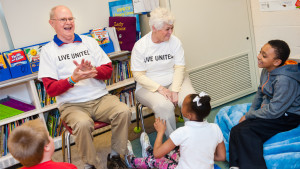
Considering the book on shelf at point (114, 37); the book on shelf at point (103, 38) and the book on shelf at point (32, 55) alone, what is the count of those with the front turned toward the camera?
3

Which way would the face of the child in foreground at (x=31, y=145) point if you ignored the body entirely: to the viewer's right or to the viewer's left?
to the viewer's right

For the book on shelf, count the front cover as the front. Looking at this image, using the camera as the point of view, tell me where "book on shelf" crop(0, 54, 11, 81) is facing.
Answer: facing the viewer

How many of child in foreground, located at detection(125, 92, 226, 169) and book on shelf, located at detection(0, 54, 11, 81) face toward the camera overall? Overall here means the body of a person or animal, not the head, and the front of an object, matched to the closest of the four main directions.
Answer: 1

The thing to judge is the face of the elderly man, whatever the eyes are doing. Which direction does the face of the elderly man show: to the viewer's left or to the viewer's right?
to the viewer's right

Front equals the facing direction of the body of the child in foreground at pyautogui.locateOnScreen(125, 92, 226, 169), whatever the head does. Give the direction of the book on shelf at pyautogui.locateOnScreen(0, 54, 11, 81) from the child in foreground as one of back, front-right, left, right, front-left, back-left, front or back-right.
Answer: front

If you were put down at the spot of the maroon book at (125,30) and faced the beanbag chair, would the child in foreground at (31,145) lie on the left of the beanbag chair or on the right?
right

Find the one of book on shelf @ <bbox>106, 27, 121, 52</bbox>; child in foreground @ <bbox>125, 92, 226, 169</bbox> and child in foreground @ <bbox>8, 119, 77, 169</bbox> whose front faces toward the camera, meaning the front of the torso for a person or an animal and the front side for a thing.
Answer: the book on shelf

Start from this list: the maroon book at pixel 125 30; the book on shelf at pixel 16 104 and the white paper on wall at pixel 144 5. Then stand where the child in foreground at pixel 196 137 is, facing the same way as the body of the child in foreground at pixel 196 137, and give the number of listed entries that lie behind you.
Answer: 0

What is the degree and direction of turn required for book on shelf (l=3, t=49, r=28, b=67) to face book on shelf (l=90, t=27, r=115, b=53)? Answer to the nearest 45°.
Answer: approximately 90° to its left

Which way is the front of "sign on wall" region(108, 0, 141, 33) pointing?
toward the camera

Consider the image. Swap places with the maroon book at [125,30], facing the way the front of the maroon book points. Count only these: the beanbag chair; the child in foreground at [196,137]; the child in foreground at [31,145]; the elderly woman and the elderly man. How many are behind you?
0

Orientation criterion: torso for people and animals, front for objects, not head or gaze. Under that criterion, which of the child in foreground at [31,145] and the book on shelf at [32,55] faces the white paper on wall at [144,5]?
the child in foreground

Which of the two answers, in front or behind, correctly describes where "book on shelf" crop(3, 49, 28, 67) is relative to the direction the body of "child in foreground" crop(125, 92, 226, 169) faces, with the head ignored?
in front

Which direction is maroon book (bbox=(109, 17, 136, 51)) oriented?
toward the camera

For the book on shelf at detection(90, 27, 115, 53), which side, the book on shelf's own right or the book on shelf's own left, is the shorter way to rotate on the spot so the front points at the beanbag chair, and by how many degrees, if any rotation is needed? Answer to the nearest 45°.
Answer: approximately 45° to the book on shelf's own left

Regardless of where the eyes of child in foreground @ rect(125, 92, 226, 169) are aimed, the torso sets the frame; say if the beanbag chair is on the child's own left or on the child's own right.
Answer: on the child's own right

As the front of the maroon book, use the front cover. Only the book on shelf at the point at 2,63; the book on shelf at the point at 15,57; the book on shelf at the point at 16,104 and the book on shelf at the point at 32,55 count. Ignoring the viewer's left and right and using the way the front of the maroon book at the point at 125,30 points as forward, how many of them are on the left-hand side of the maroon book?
0
